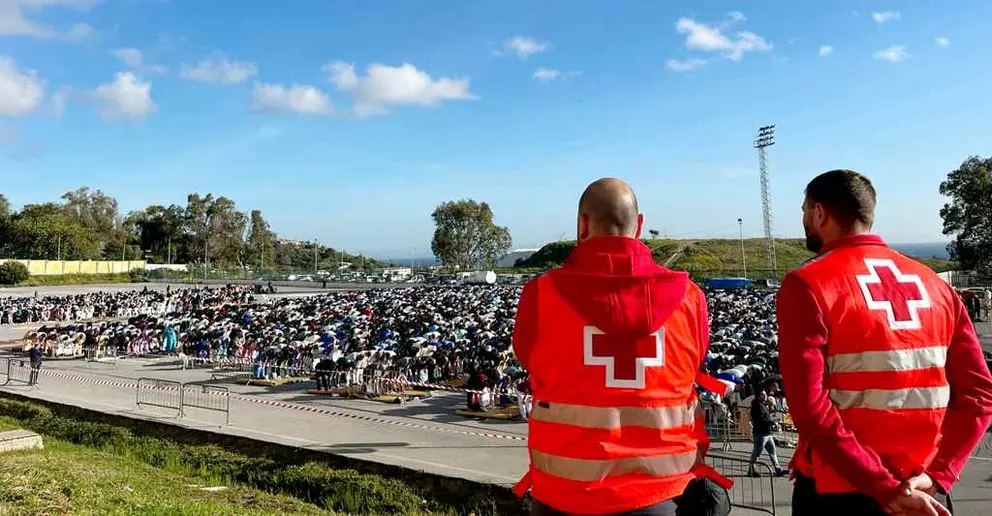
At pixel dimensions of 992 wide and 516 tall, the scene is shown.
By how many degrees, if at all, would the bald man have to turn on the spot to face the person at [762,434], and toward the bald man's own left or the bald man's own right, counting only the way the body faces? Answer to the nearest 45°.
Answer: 0° — they already face them

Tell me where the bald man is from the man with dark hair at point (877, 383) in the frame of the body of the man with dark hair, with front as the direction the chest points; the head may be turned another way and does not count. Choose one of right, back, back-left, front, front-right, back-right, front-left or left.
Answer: left

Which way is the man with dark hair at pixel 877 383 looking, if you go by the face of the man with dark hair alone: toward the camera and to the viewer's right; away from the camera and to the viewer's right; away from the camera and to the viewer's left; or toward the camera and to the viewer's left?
away from the camera and to the viewer's left

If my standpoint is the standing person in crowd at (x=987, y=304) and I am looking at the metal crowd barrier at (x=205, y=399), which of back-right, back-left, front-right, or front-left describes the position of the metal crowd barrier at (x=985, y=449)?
front-left

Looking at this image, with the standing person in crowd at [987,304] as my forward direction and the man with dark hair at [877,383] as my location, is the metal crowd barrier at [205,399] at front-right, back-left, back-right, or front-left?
front-left

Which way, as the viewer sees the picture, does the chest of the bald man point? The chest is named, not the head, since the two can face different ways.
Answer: away from the camera

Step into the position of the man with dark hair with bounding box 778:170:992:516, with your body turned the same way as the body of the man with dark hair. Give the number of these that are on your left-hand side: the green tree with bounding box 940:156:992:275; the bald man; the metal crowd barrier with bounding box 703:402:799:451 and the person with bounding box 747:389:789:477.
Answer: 1

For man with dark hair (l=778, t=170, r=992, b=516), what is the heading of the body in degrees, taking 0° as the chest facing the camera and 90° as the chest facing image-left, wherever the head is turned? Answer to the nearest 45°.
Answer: approximately 135°

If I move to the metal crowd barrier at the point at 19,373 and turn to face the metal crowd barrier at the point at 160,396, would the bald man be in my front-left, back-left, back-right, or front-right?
front-right

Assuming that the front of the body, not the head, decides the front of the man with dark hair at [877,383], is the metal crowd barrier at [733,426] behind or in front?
in front

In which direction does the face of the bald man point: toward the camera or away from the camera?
away from the camera

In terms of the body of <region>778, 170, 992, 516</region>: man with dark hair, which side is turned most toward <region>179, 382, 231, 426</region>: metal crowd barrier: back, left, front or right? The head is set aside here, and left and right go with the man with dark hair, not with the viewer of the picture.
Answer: front

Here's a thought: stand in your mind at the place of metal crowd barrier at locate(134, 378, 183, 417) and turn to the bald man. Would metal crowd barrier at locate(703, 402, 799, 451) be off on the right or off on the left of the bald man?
left

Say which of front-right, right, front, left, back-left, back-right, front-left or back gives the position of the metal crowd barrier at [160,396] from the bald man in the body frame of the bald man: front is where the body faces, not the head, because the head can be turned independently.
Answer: front-left
